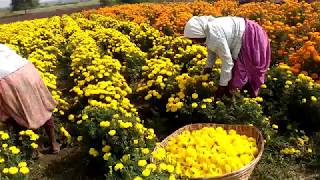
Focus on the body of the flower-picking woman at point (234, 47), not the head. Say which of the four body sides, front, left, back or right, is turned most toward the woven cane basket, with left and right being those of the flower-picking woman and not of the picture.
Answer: left

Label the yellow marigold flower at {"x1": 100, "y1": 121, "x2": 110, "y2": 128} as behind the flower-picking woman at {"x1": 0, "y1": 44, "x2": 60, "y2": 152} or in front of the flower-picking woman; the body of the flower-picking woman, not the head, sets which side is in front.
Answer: behind

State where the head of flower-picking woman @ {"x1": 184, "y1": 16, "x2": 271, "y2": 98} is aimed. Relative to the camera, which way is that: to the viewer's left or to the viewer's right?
to the viewer's left

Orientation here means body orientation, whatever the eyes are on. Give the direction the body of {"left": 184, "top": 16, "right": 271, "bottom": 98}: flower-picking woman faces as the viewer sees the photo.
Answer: to the viewer's left

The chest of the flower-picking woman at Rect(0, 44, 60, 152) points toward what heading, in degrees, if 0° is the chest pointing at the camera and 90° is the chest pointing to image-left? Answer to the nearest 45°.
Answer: approximately 90°

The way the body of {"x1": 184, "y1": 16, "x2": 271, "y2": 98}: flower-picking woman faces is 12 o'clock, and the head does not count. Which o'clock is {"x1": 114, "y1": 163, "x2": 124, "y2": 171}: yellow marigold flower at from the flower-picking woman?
The yellow marigold flower is roughly at 10 o'clock from the flower-picking woman.

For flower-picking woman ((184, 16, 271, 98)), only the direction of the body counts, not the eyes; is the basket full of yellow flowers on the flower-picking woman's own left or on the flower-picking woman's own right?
on the flower-picking woman's own left

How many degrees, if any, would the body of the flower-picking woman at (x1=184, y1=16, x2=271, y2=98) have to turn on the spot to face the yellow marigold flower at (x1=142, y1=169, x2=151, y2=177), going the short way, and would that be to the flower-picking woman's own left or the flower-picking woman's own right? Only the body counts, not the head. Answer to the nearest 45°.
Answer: approximately 90° to the flower-picking woman's own left

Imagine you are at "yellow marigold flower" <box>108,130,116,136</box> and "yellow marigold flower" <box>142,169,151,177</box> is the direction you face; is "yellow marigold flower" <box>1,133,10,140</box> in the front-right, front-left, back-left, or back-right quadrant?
back-right

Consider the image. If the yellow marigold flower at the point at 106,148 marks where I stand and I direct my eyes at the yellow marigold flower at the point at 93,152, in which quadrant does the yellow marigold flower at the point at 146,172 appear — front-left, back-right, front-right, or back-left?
back-left
